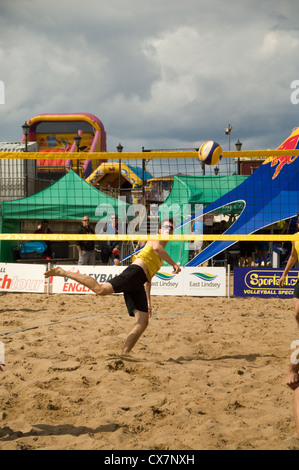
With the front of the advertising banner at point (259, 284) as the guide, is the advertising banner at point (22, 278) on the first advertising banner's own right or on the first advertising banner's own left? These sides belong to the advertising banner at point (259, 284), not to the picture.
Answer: on the first advertising banner's own right

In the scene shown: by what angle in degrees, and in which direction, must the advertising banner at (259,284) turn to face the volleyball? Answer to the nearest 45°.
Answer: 0° — it already faces it

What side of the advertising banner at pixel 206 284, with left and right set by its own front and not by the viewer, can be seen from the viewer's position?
front

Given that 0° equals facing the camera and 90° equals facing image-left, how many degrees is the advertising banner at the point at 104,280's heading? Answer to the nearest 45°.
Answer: approximately 0°

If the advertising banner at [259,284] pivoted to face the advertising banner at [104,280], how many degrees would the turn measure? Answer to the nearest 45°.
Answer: approximately 90° to its right

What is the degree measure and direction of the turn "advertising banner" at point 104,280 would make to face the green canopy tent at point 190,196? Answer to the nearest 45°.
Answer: approximately 135° to its left

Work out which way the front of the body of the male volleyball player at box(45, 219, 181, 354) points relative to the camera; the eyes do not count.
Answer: to the viewer's right

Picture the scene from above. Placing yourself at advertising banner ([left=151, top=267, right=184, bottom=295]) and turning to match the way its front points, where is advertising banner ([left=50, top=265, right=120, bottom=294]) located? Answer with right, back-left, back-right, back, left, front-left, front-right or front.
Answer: right

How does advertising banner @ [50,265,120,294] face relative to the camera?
toward the camera

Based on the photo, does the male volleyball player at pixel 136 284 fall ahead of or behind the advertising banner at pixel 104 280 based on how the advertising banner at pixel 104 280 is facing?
ahead

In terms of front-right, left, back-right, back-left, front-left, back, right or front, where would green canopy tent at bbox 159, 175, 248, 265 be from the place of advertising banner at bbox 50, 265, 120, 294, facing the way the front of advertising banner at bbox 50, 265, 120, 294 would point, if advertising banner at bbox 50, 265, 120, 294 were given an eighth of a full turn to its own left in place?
left
